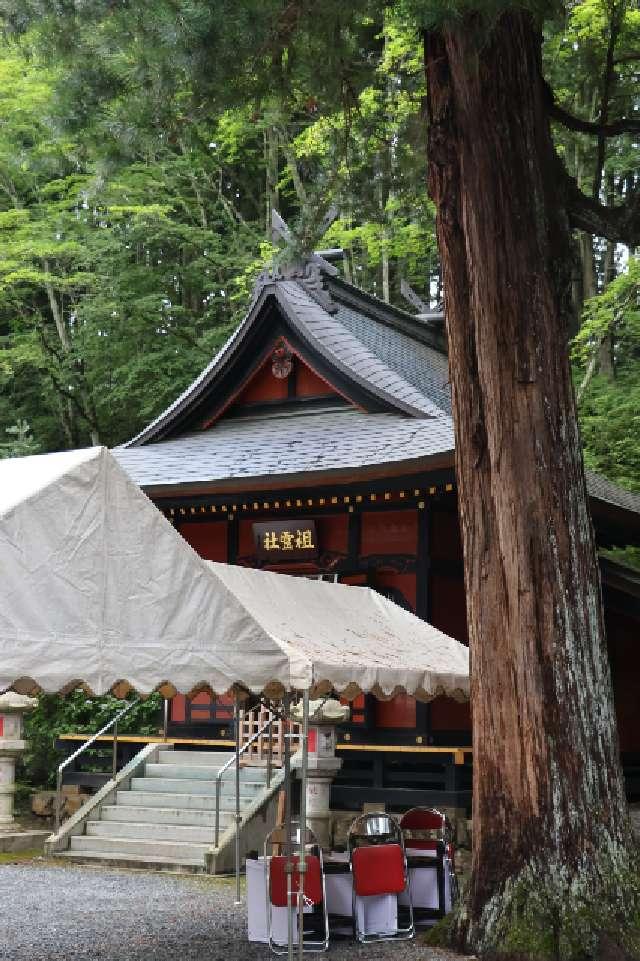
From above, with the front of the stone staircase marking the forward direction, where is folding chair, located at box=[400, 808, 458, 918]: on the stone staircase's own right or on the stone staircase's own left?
on the stone staircase's own left

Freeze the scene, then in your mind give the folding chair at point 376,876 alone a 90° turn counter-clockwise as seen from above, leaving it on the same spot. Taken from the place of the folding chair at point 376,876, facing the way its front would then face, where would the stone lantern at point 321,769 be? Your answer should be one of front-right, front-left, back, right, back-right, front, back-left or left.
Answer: right

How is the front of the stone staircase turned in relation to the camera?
facing the viewer and to the left of the viewer

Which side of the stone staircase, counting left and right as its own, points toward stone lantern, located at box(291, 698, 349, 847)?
left

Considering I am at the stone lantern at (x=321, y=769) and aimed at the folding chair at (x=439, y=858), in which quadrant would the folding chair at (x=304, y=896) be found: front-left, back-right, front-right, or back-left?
front-right

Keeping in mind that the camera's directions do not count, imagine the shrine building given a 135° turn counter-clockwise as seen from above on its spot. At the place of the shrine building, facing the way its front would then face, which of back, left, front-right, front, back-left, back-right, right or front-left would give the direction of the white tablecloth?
right

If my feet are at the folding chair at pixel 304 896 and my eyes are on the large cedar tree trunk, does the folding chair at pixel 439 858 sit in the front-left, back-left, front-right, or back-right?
front-left

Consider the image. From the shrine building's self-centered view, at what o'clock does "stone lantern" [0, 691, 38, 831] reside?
The stone lantern is roughly at 1 o'clock from the shrine building.

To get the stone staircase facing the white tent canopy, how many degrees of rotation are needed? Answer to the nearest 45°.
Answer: approximately 45° to its left
